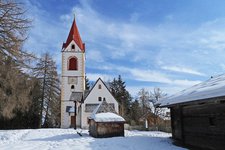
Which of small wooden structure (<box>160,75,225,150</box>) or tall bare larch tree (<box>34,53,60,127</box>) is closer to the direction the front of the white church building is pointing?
the small wooden structure

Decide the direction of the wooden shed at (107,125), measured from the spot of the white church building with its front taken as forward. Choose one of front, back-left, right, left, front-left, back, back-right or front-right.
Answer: front

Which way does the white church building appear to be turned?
toward the camera

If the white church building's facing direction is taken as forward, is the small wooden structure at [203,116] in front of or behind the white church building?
in front

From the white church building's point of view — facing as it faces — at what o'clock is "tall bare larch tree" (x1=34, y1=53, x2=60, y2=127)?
The tall bare larch tree is roughly at 2 o'clock from the white church building.

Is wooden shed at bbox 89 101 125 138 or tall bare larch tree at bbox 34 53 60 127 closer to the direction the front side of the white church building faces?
the wooden shed
